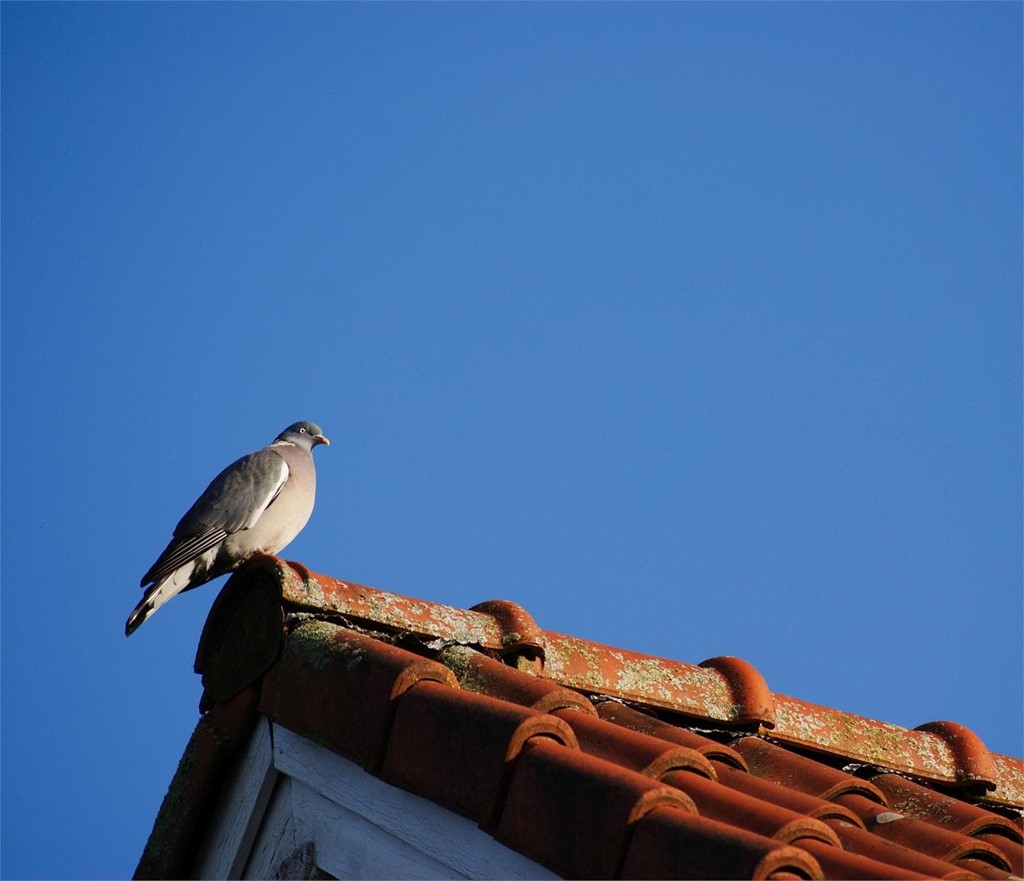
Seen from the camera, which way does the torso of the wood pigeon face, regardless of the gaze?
to the viewer's right
